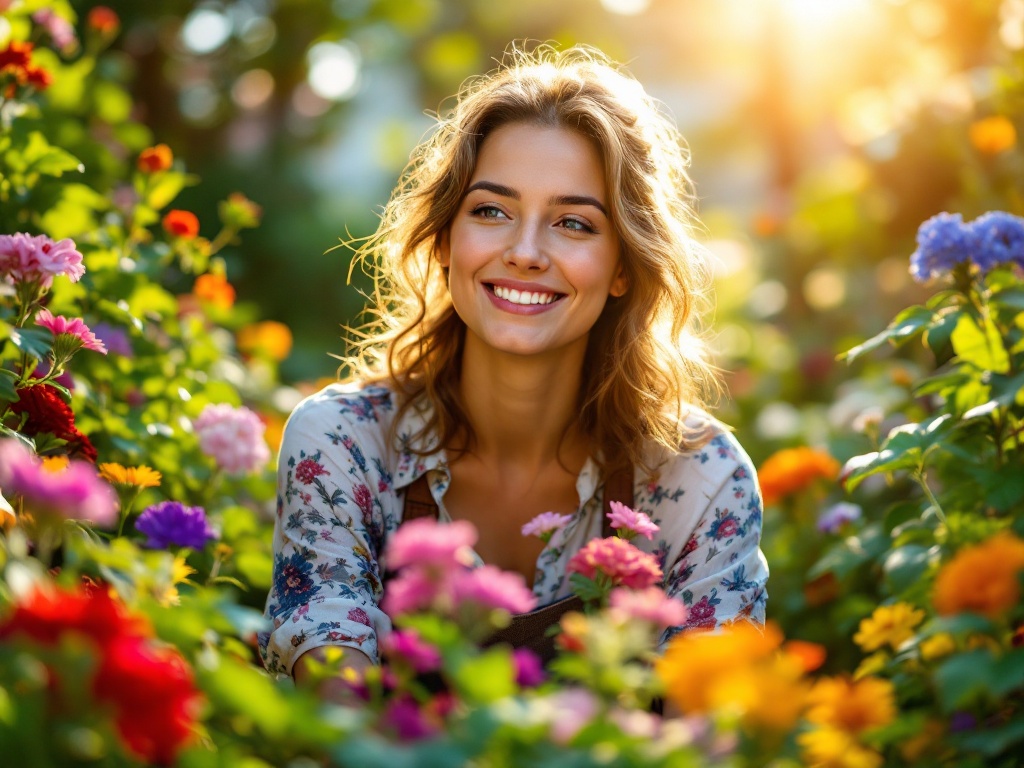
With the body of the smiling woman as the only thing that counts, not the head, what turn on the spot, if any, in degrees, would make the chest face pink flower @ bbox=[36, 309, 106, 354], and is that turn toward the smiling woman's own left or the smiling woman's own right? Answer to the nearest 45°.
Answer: approximately 45° to the smiling woman's own right

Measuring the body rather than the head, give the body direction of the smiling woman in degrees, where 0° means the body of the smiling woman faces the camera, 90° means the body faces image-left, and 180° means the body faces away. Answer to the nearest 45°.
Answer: approximately 0°

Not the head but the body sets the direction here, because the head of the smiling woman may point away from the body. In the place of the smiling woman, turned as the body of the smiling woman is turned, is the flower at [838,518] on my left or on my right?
on my left
